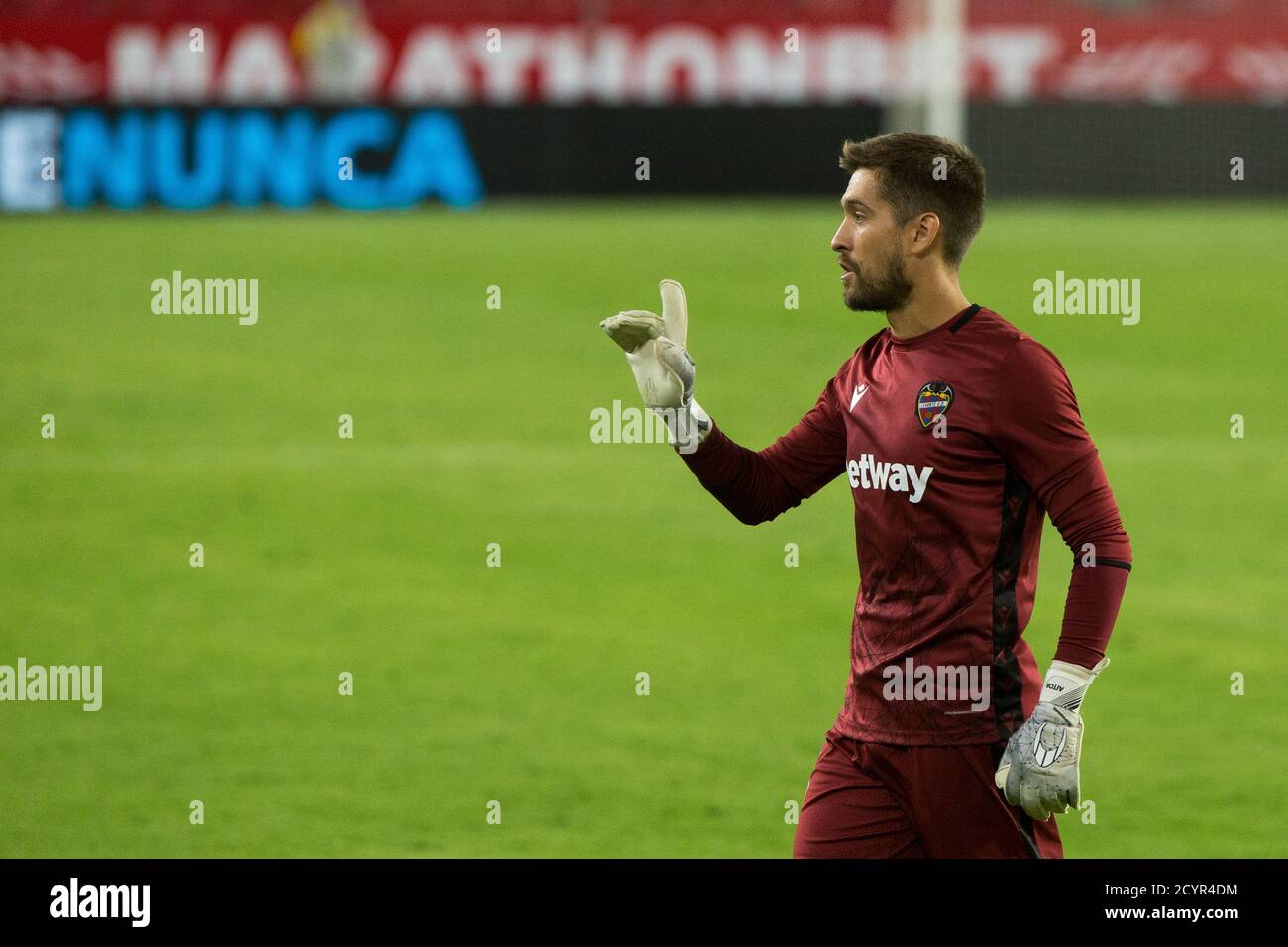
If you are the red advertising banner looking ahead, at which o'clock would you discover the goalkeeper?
The goalkeeper is roughly at 12 o'clock from the red advertising banner.

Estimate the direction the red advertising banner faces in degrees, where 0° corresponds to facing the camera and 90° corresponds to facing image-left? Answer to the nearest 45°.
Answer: approximately 0°

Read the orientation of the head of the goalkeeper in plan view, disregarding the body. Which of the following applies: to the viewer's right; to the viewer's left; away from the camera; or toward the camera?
to the viewer's left

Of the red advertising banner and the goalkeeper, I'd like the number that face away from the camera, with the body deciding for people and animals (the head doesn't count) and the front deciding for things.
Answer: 0

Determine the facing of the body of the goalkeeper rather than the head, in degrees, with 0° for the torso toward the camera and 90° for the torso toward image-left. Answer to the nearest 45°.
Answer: approximately 45°

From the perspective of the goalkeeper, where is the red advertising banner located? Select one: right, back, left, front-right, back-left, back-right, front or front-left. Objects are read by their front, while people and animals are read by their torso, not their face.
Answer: back-right
